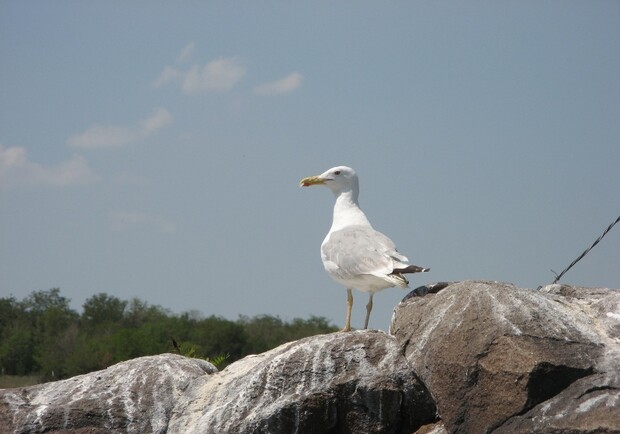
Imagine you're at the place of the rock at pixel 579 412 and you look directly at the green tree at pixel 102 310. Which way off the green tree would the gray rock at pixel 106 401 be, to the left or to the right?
left

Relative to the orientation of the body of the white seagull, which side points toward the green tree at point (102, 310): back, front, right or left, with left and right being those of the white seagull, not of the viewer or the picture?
right

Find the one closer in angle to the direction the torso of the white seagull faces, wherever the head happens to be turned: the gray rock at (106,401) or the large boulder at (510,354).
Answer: the gray rock

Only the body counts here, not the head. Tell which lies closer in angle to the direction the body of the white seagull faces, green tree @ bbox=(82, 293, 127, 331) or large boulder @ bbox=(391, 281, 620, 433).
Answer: the green tree

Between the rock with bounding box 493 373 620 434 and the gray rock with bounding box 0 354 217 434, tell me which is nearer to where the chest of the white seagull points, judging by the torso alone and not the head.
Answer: the gray rock

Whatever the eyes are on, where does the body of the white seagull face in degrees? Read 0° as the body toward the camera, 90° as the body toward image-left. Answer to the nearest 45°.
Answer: approximately 90°

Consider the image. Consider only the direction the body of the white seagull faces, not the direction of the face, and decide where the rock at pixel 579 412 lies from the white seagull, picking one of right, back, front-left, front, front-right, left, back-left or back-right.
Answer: back-left

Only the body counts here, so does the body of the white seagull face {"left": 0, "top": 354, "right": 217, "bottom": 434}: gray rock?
yes

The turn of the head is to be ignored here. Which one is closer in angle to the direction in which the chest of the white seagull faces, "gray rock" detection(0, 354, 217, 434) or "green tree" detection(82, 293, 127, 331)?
the gray rock
